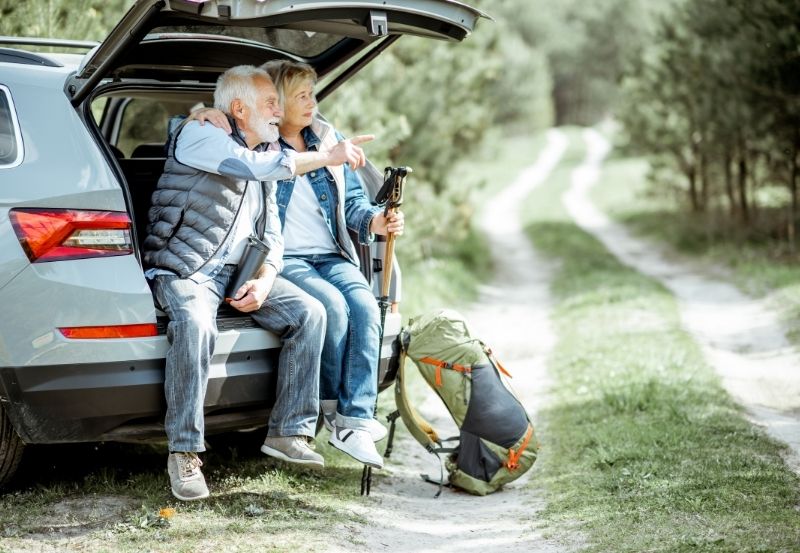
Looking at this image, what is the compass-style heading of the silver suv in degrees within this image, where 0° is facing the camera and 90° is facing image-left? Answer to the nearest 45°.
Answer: approximately 135°

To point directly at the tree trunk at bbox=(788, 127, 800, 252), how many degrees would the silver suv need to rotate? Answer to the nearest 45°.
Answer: approximately 90° to its right

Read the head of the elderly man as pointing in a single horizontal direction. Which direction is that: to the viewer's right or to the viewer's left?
to the viewer's right

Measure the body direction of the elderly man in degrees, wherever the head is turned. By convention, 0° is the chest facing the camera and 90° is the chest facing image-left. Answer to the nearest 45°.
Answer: approximately 315°

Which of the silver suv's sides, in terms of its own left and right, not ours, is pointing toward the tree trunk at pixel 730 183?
right

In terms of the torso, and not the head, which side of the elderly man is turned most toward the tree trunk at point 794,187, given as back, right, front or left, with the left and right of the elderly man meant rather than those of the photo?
left

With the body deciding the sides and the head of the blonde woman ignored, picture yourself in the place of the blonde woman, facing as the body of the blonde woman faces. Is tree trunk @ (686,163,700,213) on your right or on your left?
on your left

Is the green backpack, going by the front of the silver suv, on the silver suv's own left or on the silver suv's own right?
on the silver suv's own right

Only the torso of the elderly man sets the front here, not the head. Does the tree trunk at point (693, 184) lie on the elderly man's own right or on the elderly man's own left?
on the elderly man's own left

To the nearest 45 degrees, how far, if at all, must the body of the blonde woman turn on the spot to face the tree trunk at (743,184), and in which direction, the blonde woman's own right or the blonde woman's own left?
approximately 90° to the blonde woman's own left
